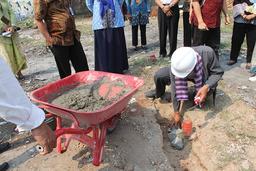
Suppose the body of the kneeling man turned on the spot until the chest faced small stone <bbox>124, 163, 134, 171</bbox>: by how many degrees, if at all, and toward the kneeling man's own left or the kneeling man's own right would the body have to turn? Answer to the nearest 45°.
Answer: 0° — they already face it

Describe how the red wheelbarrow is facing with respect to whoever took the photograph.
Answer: facing away from the viewer and to the right of the viewer

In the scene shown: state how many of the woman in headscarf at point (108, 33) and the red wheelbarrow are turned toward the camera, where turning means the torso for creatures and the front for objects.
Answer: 1

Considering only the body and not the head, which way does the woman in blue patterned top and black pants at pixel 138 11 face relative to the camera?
toward the camera

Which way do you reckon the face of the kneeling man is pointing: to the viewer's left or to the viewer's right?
to the viewer's left

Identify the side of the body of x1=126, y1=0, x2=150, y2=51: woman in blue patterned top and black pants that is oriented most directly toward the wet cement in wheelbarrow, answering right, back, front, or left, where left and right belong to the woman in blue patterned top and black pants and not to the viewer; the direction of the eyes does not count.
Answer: front

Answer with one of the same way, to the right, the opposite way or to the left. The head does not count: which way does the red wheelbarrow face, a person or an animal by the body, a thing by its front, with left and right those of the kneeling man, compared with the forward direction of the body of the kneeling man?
the opposite way

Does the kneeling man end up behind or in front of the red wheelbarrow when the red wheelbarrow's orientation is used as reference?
in front

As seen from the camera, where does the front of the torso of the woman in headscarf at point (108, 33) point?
toward the camera

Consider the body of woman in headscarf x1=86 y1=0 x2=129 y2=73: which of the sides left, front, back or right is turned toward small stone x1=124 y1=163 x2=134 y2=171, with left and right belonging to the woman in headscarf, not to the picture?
front

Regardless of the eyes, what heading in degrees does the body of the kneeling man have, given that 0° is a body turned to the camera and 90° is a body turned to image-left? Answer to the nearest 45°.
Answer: approximately 45°
